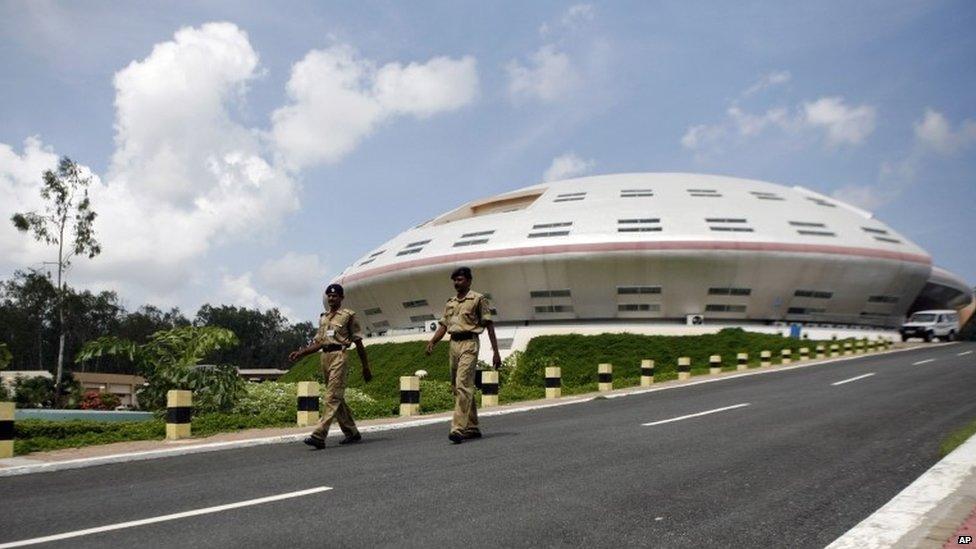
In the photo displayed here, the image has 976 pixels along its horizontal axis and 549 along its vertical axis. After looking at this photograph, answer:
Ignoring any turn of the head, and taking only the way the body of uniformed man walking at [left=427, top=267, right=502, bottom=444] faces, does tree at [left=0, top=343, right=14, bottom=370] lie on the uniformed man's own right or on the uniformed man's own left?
on the uniformed man's own right

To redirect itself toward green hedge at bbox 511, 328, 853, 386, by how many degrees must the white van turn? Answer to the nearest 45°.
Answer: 0° — it already faces it

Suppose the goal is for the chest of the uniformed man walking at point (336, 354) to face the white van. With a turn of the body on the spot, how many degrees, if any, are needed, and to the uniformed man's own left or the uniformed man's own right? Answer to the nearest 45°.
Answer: approximately 180°

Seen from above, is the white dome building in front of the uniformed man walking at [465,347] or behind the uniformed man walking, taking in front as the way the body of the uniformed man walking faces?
behind

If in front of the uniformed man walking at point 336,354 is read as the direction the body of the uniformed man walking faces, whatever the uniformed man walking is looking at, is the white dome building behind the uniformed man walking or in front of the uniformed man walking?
behind

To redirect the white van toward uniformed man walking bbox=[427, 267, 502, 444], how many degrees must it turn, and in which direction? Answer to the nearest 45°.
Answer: approximately 45° to its left

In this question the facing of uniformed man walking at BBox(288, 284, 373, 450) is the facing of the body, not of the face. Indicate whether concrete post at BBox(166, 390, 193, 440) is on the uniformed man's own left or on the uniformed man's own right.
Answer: on the uniformed man's own right

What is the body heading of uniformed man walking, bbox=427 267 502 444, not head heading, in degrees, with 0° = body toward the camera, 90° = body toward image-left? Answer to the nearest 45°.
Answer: approximately 45°

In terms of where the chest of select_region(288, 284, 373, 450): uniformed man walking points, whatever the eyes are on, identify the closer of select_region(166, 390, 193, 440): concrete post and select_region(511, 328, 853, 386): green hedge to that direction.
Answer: the concrete post

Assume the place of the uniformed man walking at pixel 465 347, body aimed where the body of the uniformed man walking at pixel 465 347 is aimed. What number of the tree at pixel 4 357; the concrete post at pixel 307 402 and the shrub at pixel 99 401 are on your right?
3
